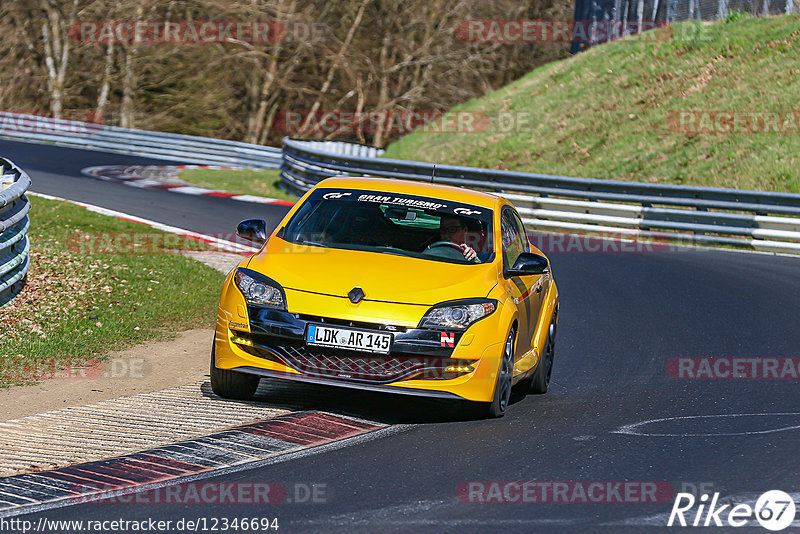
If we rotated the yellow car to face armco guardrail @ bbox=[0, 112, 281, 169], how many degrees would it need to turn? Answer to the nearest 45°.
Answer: approximately 180°

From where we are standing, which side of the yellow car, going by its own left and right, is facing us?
front

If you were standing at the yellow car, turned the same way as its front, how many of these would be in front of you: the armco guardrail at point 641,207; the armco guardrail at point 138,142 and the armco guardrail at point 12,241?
0

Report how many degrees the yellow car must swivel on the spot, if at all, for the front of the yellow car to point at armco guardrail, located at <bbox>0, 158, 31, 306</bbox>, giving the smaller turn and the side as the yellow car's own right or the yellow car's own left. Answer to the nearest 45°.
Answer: approximately 135° to the yellow car's own right

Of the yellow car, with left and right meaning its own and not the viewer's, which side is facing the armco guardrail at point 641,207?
back

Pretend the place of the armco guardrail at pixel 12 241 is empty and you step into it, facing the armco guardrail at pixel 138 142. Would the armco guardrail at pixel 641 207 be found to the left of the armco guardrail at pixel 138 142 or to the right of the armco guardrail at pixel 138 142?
right
